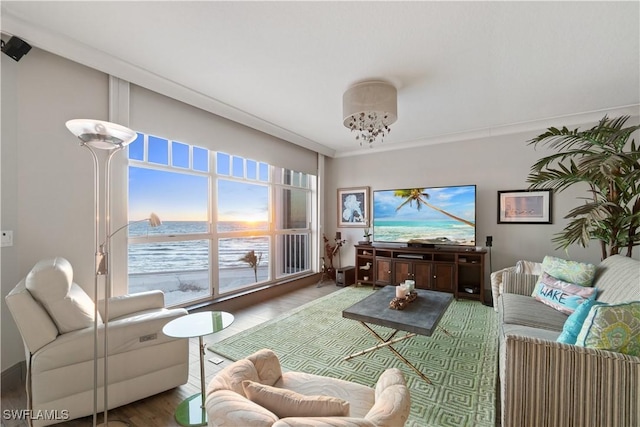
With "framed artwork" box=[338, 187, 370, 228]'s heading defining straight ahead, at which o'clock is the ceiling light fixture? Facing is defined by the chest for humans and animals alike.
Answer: The ceiling light fixture is roughly at 12 o'clock from the framed artwork.

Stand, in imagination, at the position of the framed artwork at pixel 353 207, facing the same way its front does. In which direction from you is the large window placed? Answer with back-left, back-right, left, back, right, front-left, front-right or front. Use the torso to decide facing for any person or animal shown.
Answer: front-right

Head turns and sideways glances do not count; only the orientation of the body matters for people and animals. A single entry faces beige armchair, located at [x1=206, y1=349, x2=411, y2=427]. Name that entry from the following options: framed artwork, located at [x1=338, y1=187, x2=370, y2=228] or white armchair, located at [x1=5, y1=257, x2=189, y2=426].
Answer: the framed artwork

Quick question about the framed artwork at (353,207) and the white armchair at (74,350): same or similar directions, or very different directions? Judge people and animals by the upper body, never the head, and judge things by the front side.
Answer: very different directions

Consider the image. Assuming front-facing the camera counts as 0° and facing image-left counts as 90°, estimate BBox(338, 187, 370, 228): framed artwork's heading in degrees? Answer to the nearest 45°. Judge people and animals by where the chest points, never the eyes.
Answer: approximately 0°

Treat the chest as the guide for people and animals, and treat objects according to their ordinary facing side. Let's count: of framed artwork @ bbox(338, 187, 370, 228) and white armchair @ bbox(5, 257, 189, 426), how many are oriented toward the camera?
1

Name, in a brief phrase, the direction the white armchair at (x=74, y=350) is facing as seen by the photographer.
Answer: facing away from the viewer and to the right of the viewer
